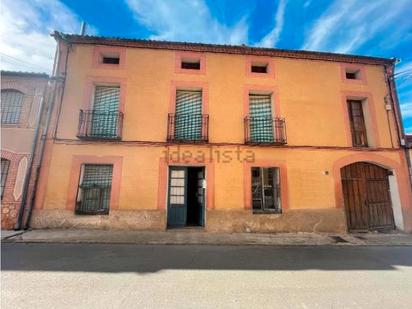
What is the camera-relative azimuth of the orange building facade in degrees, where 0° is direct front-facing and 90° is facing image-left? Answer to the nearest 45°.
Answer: approximately 0°
